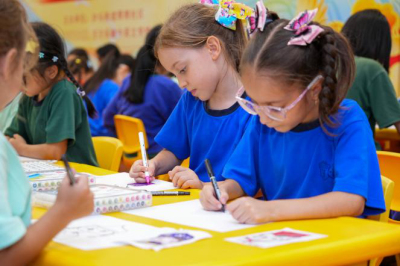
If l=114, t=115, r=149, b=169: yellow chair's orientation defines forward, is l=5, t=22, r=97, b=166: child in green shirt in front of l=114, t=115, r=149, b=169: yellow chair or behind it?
behind

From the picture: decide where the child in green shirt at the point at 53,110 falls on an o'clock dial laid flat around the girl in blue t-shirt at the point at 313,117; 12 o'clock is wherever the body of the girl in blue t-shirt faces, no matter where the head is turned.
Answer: The child in green shirt is roughly at 3 o'clock from the girl in blue t-shirt.

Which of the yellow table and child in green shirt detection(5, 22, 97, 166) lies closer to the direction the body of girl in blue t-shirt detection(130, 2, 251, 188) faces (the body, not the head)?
the yellow table

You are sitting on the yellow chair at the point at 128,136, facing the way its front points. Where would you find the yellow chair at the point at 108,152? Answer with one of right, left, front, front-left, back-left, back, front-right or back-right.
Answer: back-right

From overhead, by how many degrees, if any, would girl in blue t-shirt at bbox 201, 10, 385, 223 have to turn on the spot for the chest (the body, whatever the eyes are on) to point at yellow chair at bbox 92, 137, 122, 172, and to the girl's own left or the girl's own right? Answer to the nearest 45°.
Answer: approximately 90° to the girl's own right

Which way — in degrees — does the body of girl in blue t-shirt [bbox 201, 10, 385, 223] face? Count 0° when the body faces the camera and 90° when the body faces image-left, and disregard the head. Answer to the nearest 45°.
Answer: approximately 45°
